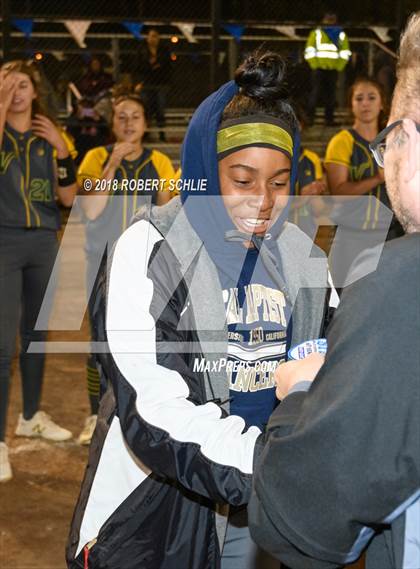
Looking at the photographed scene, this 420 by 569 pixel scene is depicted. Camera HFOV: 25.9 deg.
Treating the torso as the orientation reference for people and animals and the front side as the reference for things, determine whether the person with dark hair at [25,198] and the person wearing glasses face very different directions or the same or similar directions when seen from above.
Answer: very different directions

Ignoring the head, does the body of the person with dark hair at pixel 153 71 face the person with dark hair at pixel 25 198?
yes

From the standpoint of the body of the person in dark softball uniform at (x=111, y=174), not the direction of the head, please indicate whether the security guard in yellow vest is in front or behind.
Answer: behind

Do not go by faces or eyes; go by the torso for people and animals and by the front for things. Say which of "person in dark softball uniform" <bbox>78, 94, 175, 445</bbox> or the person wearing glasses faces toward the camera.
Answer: the person in dark softball uniform

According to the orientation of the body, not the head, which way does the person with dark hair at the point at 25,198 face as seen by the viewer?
toward the camera

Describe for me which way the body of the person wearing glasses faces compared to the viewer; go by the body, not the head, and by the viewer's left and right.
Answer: facing away from the viewer and to the left of the viewer

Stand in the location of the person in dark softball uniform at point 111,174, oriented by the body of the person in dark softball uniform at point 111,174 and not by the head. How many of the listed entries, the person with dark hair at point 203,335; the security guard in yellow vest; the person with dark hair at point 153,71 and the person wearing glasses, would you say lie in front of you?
2

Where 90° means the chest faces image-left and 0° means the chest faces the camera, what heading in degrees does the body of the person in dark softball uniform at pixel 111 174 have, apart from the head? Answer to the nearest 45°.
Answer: approximately 0°

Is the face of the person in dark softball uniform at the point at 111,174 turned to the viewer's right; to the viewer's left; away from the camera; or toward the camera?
toward the camera

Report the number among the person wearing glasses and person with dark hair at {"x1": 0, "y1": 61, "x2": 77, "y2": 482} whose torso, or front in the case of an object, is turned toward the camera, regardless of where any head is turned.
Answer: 1

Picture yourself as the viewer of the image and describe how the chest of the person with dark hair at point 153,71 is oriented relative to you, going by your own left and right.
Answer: facing the viewer

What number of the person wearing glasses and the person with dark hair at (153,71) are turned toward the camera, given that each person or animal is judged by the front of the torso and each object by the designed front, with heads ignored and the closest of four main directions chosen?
1

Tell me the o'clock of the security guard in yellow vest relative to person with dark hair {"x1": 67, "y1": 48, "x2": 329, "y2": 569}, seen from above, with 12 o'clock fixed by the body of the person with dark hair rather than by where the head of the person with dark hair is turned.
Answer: The security guard in yellow vest is roughly at 8 o'clock from the person with dark hair.

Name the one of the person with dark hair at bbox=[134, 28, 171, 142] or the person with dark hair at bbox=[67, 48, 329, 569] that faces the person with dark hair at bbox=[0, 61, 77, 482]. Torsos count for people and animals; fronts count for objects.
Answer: the person with dark hair at bbox=[134, 28, 171, 142]

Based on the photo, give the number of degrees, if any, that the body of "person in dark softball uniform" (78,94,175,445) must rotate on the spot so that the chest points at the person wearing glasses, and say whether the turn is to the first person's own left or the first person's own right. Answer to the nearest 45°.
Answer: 0° — they already face them

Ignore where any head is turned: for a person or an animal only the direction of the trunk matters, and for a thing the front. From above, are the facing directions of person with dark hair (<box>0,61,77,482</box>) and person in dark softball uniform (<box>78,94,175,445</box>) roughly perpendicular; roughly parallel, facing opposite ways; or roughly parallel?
roughly parallel
